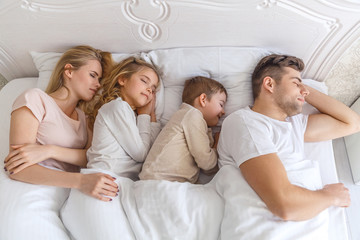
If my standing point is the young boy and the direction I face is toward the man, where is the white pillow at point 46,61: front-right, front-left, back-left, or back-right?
back-left

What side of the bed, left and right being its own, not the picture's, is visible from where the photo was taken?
front

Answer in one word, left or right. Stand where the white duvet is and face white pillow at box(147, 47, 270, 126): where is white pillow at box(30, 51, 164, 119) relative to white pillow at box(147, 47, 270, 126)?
left
